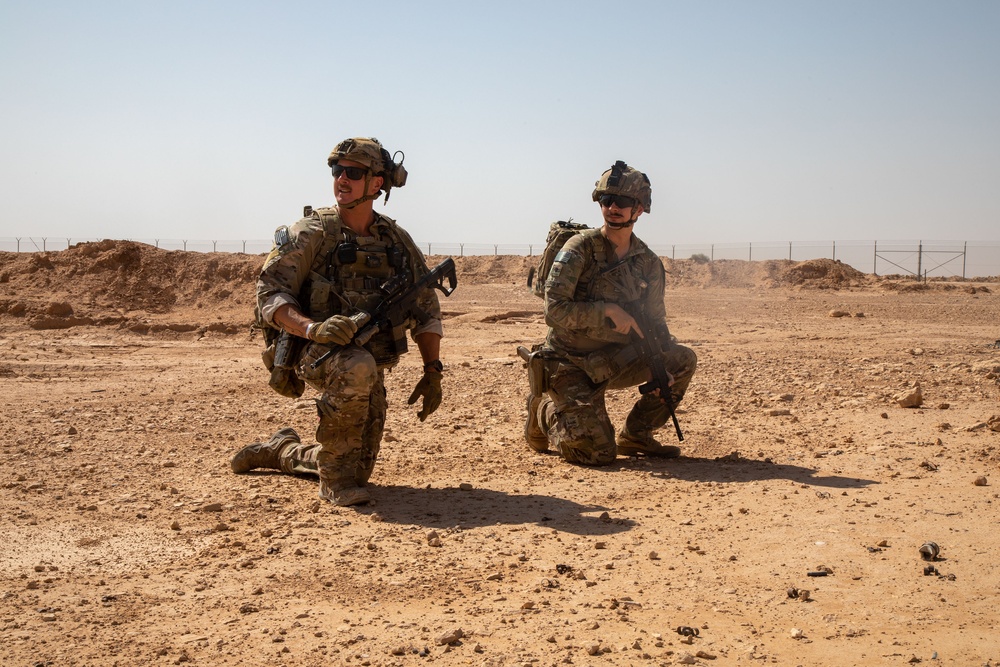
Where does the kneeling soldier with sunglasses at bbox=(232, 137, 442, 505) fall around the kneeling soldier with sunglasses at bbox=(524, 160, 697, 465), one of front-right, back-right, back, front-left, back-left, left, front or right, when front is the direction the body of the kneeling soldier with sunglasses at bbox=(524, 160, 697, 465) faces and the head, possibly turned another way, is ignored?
right

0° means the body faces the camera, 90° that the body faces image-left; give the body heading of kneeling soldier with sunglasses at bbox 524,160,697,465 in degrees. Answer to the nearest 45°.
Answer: approximately 315°

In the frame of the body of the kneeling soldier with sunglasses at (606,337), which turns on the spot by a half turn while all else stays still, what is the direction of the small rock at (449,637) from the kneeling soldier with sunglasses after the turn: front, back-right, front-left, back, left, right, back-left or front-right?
back-left

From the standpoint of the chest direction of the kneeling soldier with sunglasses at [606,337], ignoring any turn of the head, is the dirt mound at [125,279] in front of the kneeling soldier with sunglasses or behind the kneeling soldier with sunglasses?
behind
